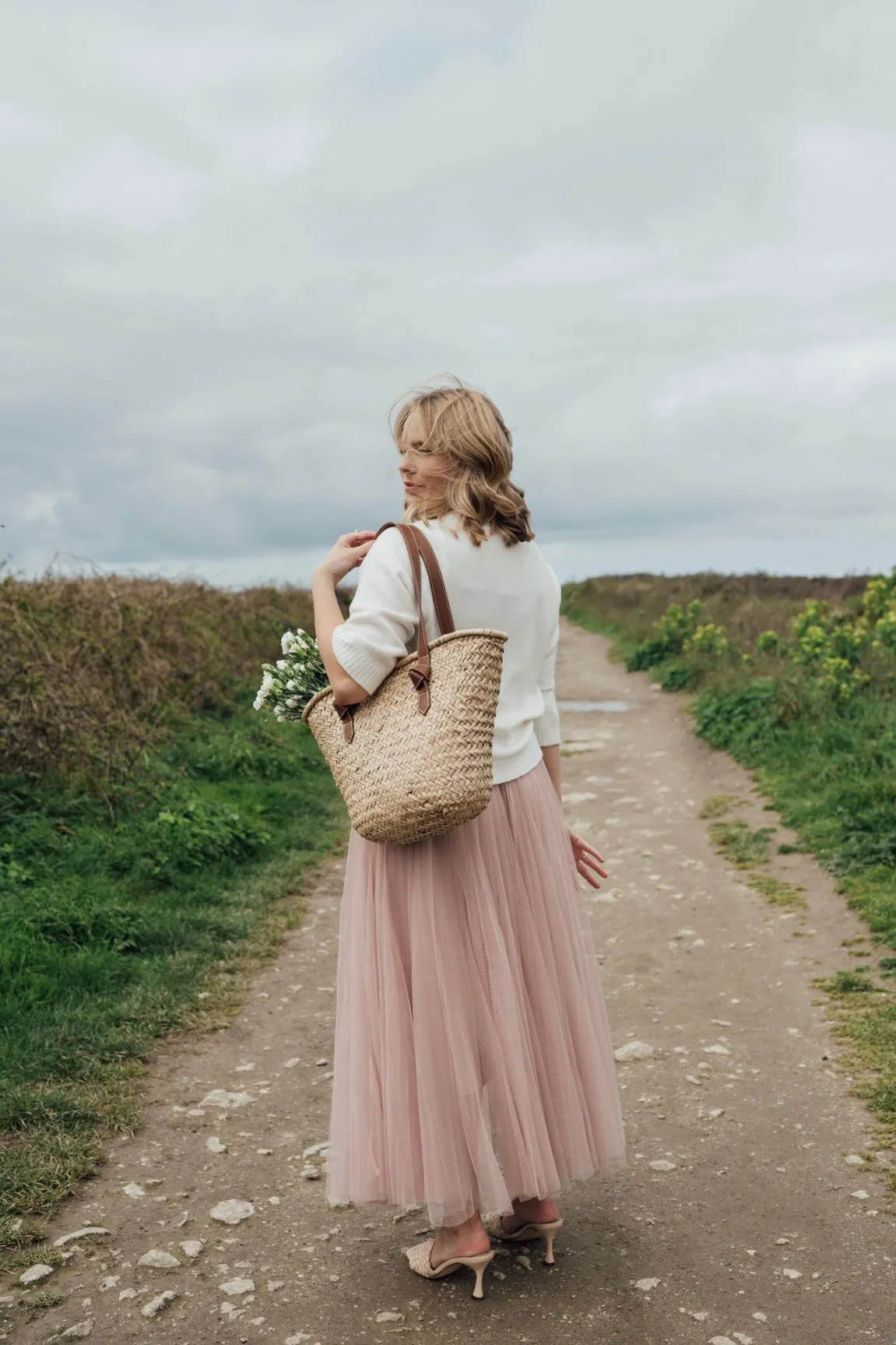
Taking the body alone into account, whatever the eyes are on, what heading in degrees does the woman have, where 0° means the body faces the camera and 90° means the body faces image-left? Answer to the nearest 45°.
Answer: approximately 135°

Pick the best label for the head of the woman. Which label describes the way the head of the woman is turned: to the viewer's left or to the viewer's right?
to the viewer's left
